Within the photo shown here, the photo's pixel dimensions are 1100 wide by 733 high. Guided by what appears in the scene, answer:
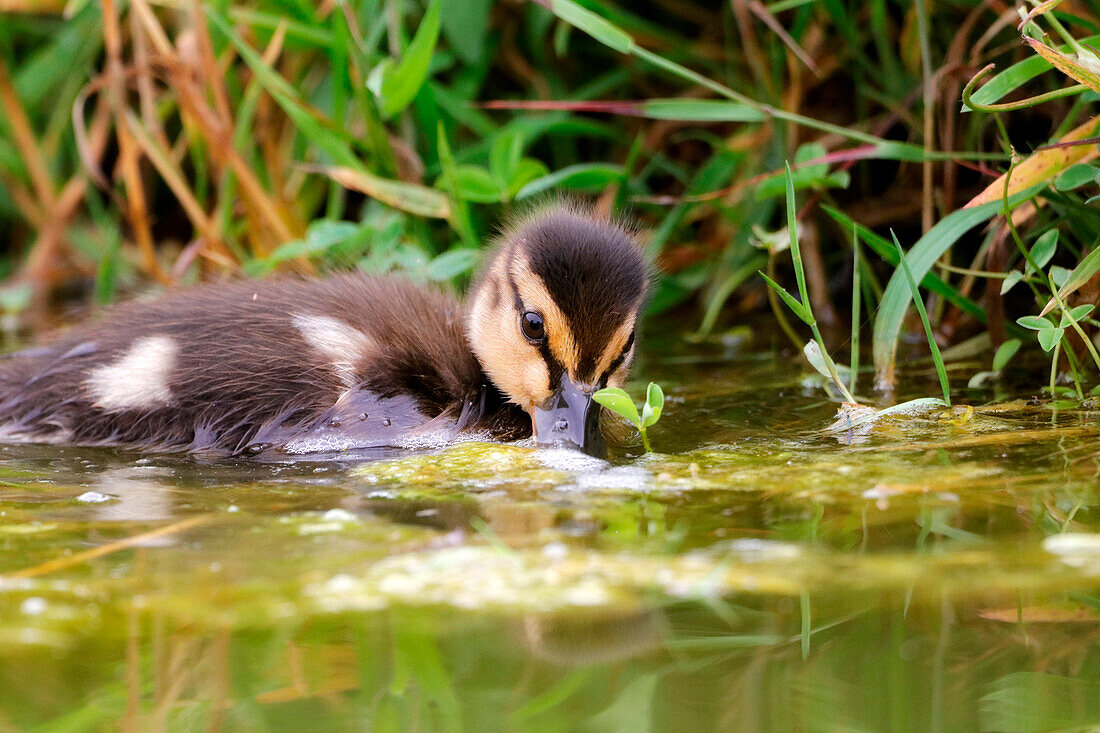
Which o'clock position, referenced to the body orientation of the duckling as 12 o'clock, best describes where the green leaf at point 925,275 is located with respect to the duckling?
The green leaf is roughly at 12 o'clock from the duckling.

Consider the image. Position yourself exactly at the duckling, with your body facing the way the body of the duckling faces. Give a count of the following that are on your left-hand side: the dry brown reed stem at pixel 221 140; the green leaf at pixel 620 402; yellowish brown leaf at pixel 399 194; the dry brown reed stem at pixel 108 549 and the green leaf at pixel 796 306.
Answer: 2

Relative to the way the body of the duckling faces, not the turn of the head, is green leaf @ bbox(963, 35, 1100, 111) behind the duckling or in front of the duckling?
in front

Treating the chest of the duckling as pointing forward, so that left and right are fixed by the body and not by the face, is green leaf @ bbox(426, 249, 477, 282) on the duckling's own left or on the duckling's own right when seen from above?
on the duckling's own left

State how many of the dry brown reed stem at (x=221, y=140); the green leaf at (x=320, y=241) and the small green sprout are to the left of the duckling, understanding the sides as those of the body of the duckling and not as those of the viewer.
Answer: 2

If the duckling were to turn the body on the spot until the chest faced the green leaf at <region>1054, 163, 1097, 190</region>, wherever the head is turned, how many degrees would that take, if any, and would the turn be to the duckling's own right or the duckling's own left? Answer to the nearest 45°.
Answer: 0° — it already faces it

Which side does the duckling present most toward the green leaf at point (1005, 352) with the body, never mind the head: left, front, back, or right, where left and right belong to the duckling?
front

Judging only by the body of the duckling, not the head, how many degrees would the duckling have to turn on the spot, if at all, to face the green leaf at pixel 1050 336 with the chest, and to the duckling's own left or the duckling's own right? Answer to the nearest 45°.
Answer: approximately 45° to the duckling's own right

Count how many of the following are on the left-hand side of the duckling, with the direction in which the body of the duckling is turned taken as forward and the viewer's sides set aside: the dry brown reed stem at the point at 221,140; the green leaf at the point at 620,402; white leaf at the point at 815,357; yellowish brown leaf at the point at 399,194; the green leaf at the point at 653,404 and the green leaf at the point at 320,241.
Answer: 3

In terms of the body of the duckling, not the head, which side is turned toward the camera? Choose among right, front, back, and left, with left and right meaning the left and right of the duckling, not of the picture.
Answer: right

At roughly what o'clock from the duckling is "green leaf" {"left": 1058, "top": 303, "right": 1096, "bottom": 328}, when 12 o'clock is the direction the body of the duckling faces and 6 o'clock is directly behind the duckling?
The green leaf is roughly at 11 o'clock from the duckling.

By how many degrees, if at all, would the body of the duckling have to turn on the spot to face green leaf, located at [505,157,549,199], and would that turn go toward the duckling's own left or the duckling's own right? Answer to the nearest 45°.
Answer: approximately 45° to the duckling's own left

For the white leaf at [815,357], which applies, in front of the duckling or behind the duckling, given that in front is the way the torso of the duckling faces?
in front

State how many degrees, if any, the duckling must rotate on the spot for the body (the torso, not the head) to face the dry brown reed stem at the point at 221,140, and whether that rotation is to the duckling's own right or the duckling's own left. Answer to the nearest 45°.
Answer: approximately 90° to the duckling's own left

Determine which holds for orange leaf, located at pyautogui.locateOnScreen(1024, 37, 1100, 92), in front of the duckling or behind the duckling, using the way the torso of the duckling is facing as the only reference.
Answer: in front

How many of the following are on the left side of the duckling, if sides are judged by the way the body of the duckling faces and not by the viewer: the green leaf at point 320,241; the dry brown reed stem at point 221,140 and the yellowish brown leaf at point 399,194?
3
